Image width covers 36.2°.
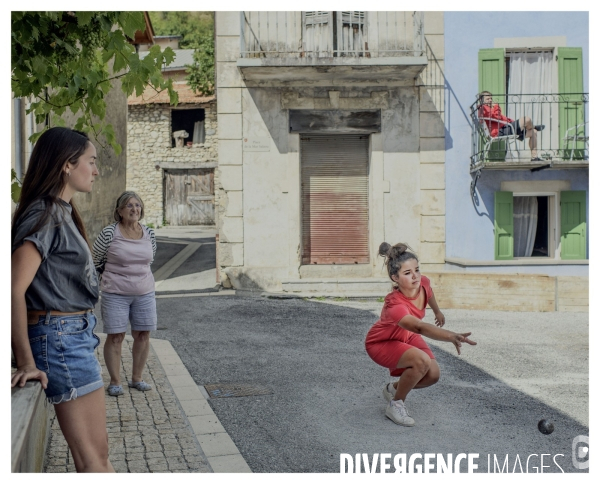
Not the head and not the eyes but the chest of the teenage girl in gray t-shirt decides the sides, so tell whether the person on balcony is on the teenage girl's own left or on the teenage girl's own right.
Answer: on the teenage girl's own left

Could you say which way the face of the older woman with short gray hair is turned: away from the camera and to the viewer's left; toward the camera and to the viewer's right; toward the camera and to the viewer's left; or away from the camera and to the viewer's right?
toward the camera and to the viewer's right

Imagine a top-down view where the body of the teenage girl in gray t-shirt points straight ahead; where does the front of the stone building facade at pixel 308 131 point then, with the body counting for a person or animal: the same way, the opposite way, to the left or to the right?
to the right

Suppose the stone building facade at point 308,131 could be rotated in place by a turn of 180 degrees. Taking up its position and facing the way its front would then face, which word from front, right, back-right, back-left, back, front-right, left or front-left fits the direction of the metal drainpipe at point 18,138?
back-left

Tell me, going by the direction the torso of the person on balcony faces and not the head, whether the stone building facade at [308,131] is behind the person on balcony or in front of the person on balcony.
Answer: behind

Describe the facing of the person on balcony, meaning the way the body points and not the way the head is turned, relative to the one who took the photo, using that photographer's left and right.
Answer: facing to the right of the viewer

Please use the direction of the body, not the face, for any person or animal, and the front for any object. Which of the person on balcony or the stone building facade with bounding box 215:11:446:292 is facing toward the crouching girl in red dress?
the stone building facade

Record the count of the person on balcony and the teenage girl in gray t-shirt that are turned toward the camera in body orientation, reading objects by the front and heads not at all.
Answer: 0

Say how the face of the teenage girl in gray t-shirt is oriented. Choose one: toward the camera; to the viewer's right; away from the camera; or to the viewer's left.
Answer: to the viewer's right

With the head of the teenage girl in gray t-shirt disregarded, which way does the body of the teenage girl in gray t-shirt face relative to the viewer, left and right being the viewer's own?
facing to the right of the viewer
